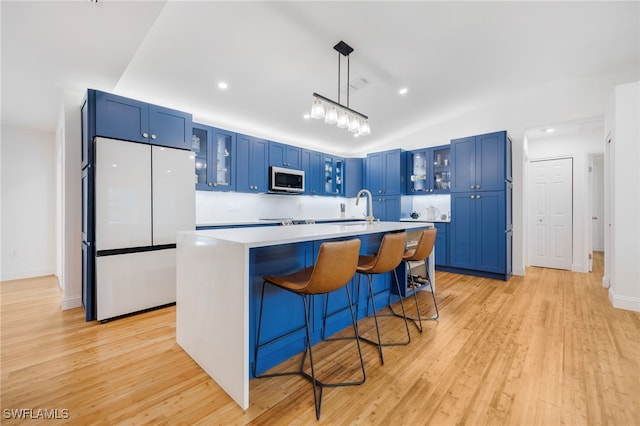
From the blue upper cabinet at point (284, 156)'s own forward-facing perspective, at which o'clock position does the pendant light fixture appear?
The pendant light fixture is roughly at 1 o'clock from the blue upper cabinet.

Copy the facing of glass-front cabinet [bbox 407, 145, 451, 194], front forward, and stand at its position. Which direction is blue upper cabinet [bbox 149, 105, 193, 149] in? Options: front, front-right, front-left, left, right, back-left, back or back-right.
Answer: front

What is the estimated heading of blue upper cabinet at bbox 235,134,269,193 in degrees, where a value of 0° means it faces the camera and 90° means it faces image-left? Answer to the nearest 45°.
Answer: approximately 315°

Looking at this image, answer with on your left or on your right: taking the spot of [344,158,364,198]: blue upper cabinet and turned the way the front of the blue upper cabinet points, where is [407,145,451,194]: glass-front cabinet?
on your left

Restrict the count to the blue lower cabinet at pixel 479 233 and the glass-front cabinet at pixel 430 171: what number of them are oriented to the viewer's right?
0

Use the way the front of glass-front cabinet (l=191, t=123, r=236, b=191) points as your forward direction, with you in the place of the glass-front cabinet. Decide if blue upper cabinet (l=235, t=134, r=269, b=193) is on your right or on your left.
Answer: on your left

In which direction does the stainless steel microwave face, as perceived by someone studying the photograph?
facing the viewer and to the right of the viewer

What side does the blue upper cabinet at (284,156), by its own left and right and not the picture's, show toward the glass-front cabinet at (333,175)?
left

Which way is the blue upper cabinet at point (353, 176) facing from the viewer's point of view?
toward the camera

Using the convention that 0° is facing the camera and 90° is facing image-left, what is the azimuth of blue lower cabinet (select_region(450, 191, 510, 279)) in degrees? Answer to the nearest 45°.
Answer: approximately 45°

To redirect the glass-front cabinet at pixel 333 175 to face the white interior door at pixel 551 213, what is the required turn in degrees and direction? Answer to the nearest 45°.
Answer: approximately 45° to its left
